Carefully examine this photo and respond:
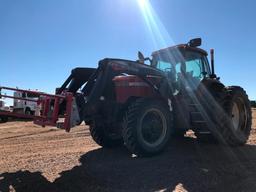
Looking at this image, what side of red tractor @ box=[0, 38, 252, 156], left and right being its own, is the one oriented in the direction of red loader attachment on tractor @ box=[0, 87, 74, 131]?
front

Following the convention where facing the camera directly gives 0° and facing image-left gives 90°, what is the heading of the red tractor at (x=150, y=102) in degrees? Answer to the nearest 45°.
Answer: approximately 45°
